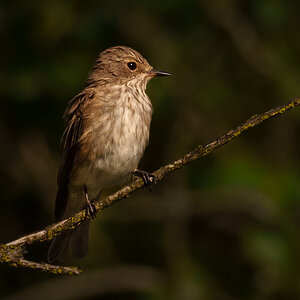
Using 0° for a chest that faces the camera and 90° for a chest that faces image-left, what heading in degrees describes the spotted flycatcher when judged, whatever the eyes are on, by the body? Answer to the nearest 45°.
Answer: approximately 315°
